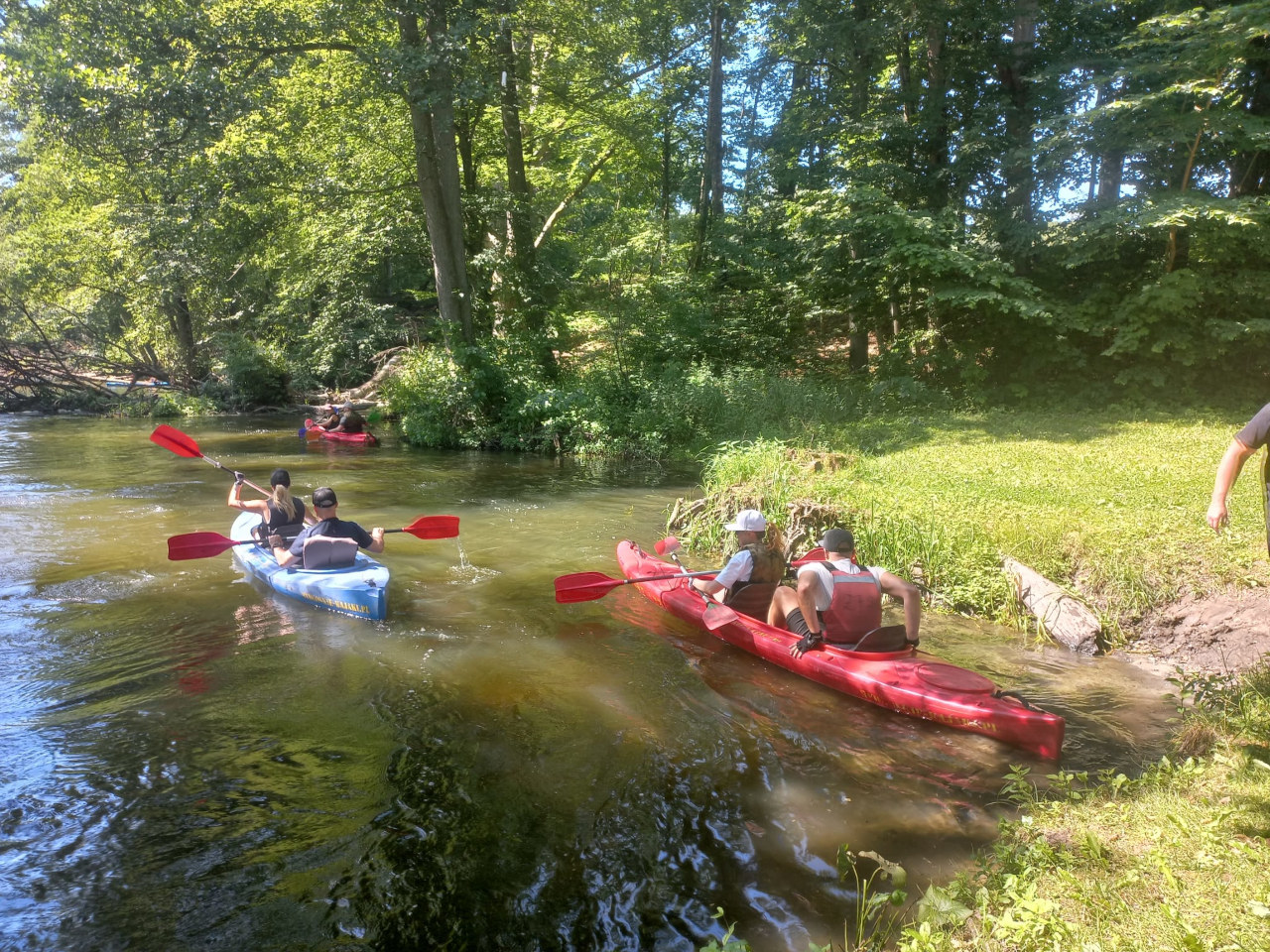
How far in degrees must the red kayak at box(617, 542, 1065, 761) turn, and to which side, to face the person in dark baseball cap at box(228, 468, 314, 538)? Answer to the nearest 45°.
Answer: approximately 45° to its left

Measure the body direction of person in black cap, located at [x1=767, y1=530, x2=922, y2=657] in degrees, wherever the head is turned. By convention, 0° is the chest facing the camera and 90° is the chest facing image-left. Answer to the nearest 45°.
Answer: approximately 135°

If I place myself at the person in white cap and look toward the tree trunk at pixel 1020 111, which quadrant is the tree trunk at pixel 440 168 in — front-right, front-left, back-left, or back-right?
front-left

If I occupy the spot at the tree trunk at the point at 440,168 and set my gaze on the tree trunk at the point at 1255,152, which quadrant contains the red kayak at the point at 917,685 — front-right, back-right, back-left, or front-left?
front-right

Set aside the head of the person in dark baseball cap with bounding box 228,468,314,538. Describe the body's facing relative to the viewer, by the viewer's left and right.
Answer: facing away from the viewer and to the left of the viewer

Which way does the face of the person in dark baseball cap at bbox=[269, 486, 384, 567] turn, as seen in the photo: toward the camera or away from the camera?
away from the camera

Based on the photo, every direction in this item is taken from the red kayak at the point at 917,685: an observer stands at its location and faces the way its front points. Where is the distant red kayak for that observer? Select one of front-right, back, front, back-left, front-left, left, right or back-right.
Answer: front

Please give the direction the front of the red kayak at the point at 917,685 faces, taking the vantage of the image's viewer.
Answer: facing away from the viewer and to the left of the viewer

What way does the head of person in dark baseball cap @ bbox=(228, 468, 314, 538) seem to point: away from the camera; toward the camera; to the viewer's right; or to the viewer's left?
away from the camera

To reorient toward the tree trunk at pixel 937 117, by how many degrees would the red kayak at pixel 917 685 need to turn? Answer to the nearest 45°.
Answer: approximately 45° to its right

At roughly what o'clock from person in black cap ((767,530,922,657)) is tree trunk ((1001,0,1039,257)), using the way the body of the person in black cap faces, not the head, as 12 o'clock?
The tree trunk is roughly at 2 o'clock from the person in black cap.

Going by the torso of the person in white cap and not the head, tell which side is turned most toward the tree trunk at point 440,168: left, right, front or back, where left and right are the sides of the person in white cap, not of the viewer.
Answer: front

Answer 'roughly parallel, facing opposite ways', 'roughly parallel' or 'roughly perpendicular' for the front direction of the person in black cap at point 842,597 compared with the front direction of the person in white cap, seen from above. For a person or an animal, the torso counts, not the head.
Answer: roughly parallel
